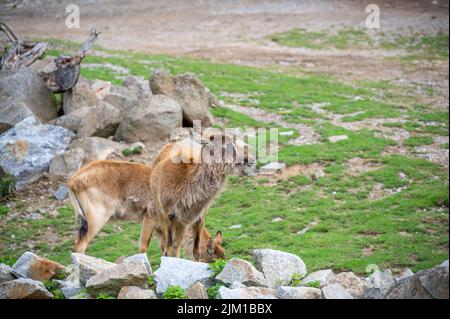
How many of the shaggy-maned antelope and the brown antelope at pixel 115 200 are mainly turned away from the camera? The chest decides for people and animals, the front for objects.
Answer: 0

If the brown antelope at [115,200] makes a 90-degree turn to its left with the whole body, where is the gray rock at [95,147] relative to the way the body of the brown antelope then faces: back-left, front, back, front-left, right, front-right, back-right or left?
front

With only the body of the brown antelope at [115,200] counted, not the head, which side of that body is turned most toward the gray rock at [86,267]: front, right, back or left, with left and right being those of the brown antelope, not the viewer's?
right

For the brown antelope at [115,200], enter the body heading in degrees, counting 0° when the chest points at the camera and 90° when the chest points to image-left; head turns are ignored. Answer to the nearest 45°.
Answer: approximately 270°

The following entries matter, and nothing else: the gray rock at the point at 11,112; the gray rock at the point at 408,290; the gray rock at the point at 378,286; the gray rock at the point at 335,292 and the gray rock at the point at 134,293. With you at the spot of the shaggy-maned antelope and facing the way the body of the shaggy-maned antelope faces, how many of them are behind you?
1

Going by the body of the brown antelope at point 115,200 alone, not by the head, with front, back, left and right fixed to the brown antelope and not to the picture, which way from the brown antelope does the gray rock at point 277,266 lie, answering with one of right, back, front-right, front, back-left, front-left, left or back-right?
front-right

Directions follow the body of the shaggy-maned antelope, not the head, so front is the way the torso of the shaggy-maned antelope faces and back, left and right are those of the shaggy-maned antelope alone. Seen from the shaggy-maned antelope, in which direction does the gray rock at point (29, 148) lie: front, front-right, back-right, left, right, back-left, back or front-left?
back

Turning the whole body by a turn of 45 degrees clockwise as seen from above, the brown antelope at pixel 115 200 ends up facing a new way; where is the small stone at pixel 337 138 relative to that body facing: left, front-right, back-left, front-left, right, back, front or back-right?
left

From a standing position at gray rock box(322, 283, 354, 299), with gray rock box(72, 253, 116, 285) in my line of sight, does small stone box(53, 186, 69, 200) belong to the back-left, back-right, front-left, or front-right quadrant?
front-right

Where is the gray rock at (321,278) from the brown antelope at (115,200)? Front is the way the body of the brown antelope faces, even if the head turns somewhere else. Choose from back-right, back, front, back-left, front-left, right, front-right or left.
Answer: front-right

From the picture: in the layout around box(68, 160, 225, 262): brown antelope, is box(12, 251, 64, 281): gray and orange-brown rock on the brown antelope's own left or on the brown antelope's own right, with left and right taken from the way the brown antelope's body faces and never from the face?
on the brown antelope's own right

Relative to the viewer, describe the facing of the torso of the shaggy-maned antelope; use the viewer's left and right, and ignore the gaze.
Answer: facing the viewer and to the right of the viewer
